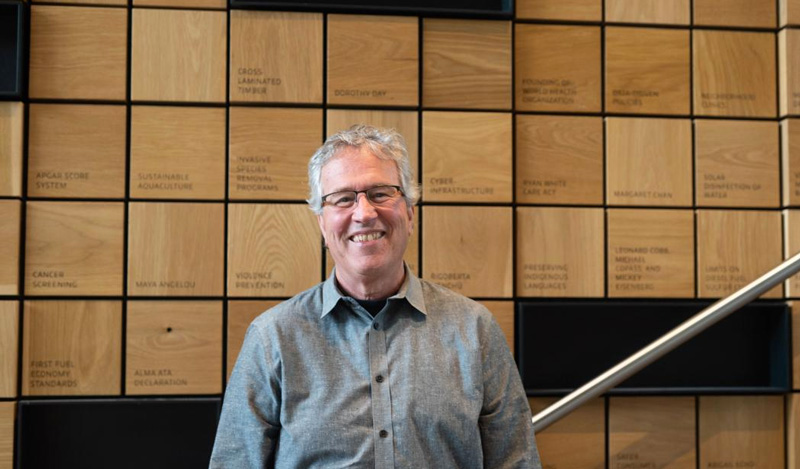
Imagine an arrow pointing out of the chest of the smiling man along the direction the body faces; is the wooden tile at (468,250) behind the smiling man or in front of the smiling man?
behind

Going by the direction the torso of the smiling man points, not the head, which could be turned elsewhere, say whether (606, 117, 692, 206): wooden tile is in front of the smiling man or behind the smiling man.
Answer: behind

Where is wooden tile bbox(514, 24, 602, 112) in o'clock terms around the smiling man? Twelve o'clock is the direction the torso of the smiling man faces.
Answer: The wooden tile is roughly at 7 o'clock from the smiling man.

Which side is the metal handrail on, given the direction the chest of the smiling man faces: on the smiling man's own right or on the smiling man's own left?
on the smiling man's own left

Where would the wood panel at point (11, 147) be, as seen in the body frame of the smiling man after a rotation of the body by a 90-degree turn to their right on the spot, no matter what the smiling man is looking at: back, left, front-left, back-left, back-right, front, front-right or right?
front-right

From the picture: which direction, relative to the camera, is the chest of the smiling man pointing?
toward the camera

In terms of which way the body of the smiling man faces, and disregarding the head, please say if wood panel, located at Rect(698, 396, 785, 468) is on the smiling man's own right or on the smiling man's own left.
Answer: on the smiling man's own left

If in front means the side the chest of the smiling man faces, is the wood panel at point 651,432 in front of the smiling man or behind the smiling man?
behind

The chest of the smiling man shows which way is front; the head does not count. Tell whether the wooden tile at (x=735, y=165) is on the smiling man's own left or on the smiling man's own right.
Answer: on the smiling man's own left

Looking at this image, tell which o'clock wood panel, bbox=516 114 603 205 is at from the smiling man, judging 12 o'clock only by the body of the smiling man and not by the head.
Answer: The wood panel is roughly at 7 o'clock from the smiling man.

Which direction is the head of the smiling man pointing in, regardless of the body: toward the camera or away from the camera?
toward the camera
